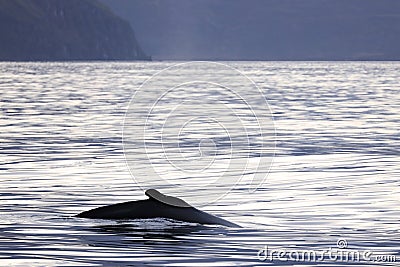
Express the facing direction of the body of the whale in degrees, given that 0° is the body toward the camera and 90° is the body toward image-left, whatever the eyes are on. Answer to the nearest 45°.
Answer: approximately 270°
